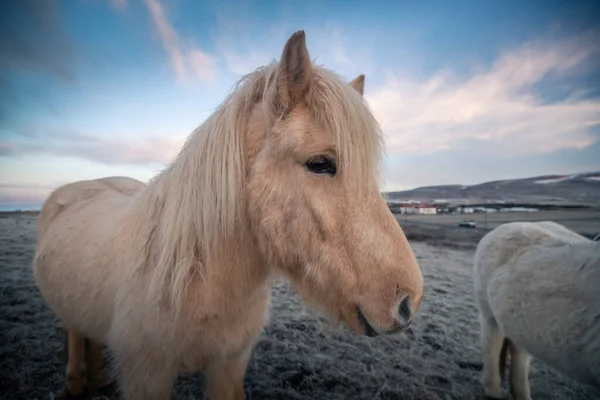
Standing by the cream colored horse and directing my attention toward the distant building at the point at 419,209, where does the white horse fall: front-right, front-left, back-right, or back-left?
front-right

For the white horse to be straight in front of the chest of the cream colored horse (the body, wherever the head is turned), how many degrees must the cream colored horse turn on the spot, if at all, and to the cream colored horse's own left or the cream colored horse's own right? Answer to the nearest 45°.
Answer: approximately 45° to the cream colored horse's own left

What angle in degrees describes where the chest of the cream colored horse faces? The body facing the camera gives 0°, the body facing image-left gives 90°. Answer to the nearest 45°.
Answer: approximately 315°

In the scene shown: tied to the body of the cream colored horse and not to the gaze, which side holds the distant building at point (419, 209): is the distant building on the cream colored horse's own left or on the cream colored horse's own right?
on the cream colored horse's own left

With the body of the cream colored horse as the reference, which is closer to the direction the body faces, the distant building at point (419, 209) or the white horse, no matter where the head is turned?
the white horse

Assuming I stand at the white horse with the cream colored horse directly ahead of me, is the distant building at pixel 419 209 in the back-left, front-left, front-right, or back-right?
back-right
